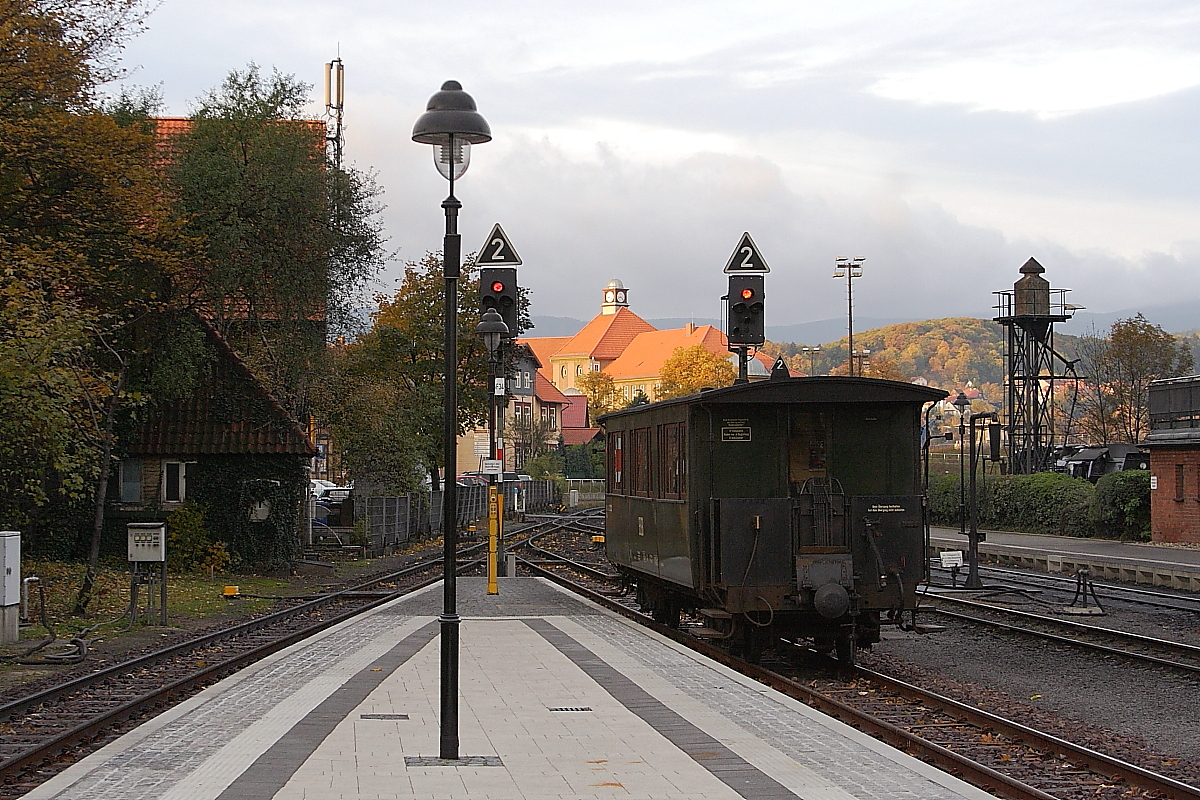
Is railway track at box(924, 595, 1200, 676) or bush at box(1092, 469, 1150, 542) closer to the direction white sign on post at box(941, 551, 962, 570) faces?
the railway track

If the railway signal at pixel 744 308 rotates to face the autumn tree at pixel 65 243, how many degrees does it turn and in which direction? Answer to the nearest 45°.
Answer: approximately 45° to its right

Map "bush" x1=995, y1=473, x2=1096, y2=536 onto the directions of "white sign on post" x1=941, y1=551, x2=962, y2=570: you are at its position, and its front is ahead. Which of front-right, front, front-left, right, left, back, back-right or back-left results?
back

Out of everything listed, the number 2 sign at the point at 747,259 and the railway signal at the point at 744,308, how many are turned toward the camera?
2

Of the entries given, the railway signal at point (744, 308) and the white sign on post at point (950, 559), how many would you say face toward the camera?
2

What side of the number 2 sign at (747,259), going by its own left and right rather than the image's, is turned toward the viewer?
front

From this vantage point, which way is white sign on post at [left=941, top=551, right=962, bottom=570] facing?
toward the camera

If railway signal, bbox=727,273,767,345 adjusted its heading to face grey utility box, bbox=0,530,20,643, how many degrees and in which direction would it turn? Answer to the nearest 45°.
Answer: approximately 90° to its right

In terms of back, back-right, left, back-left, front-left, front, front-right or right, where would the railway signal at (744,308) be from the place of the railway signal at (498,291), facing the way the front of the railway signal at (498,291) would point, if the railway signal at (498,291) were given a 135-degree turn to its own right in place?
back

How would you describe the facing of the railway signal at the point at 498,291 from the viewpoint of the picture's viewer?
facing the viewer

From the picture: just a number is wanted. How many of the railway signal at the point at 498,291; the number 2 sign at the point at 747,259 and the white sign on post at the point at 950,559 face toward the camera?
3

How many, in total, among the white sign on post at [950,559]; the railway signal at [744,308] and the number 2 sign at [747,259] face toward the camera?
3
